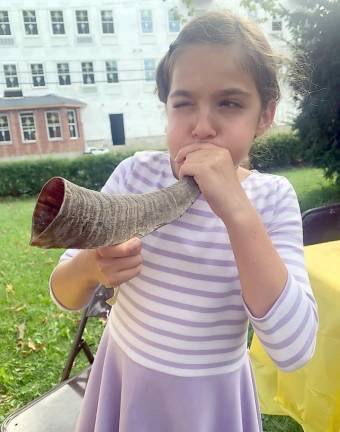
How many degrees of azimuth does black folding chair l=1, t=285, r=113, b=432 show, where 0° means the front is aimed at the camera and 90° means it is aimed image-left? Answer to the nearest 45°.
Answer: approximately 45°

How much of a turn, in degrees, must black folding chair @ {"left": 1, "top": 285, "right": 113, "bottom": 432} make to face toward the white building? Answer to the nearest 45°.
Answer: approximately 135° to its right

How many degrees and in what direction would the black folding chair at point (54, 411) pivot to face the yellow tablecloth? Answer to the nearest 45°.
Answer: approximately 135° to its left

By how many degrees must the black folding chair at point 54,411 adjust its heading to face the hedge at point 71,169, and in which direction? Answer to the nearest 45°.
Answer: approximately 135° to its right

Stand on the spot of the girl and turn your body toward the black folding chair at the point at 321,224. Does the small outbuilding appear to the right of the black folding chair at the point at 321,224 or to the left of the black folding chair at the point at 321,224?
left

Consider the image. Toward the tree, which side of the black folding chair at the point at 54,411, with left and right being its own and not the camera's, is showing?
back

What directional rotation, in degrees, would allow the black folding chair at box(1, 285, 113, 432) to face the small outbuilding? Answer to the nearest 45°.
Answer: approximately 135° to its right
